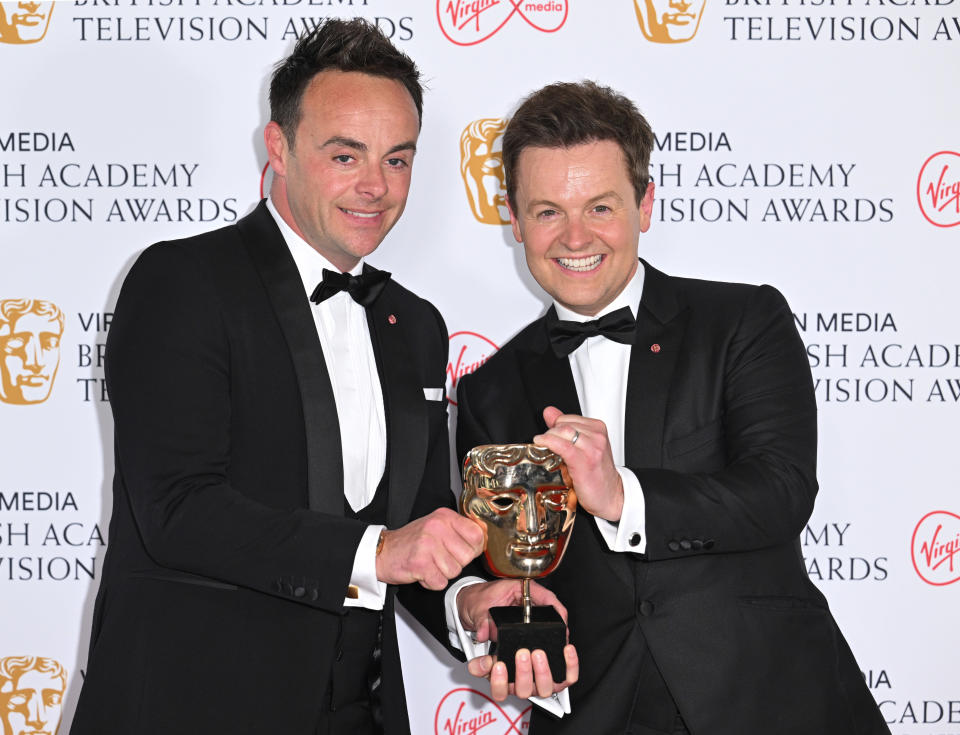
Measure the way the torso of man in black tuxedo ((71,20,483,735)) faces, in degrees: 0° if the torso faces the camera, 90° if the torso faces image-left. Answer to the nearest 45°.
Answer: approximately 315°

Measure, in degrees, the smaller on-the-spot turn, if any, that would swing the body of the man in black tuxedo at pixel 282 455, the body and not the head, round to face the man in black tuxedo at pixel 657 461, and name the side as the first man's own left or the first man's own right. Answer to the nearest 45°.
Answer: approximately 45° to the first man's own left
